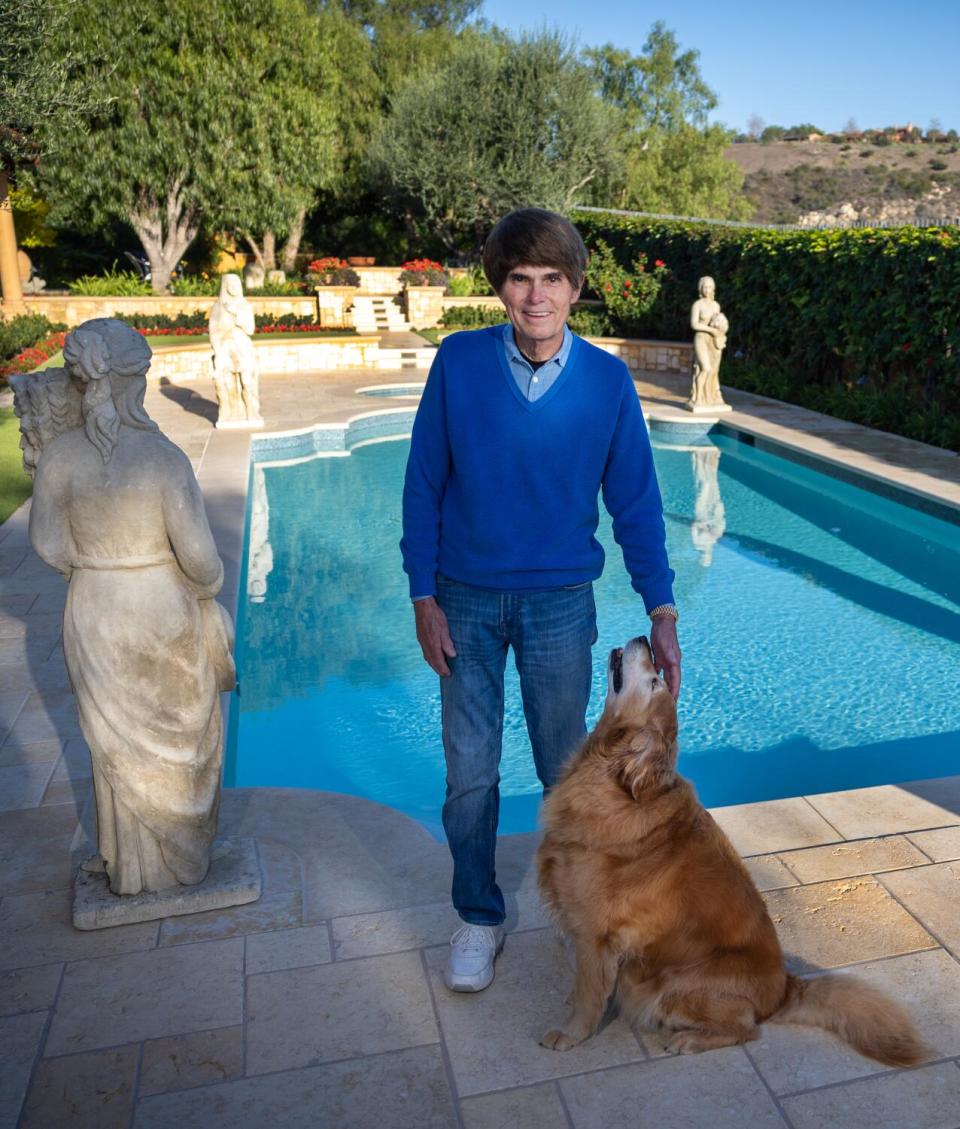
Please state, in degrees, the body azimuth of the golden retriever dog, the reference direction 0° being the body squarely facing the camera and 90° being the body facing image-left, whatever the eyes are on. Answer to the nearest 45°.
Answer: approximately 90°

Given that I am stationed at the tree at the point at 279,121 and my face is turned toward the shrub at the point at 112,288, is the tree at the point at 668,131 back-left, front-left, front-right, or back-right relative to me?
back-right

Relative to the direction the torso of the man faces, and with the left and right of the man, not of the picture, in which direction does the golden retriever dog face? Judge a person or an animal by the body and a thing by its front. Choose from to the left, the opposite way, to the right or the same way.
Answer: to the right

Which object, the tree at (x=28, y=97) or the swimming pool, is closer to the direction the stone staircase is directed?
the swimming pool

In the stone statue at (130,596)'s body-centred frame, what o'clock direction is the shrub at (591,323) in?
The shrub is roughly at 1 o'clock from the stone statue.

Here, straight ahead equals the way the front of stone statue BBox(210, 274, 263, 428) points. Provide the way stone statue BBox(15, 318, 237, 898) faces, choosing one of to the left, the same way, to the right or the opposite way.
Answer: the opposite way

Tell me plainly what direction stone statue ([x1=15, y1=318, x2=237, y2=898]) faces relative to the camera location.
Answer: facing away from the viewer

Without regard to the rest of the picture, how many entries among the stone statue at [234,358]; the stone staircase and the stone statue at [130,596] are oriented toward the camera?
2

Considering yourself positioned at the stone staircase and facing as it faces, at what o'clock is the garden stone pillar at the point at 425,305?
The garden stone pillar is roughly at 10 o'clock from the stone staircase.

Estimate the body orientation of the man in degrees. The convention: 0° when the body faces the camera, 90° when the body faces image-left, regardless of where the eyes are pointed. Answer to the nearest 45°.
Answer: approximately 0°
